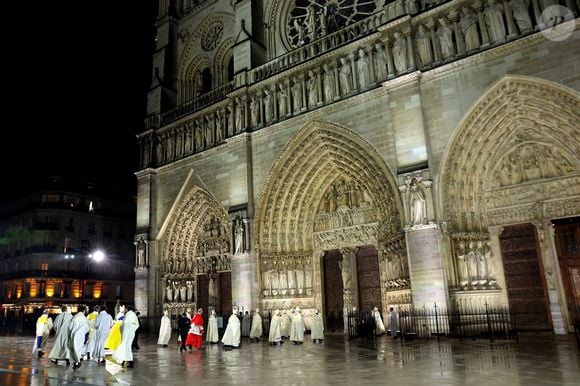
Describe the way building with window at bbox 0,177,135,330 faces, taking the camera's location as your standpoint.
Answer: facing the viewer

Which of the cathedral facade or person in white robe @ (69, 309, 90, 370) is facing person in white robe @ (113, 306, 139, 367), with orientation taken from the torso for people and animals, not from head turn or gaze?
the cathedral facade

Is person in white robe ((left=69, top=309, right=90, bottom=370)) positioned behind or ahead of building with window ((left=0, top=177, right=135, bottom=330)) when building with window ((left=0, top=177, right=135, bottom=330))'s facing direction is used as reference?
ahead

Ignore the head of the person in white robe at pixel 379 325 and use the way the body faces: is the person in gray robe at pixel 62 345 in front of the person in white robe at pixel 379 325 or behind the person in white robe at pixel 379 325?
in front

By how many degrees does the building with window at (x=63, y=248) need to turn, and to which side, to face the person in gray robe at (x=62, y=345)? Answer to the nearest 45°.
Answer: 0° — it already faces them
